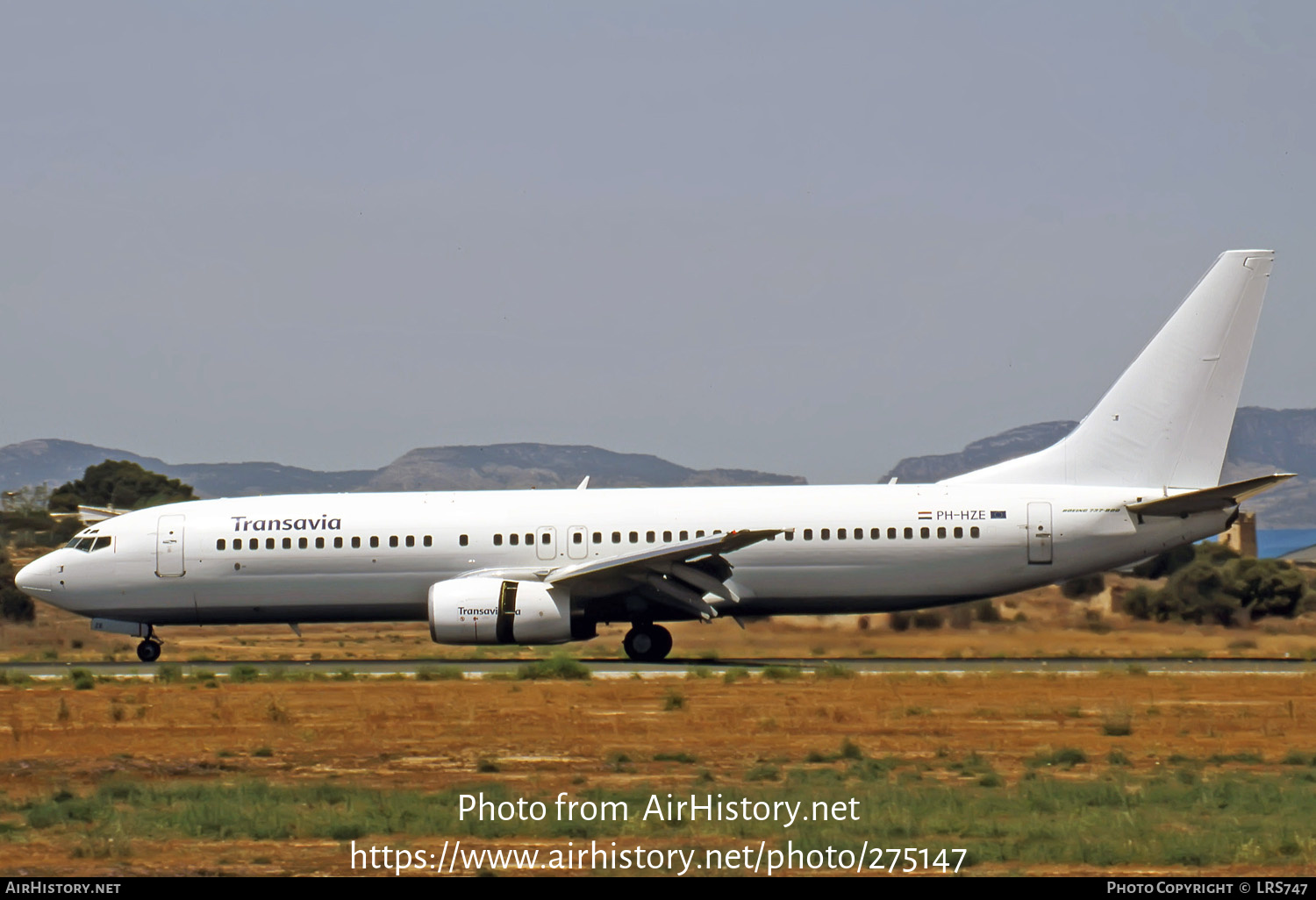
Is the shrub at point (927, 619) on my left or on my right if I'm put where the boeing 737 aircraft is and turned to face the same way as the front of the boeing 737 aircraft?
on my right

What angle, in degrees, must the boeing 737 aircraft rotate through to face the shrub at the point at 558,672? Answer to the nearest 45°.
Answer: approximately 45° to its left

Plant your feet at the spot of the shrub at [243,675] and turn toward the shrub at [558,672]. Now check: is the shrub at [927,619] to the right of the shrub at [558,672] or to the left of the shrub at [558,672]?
left

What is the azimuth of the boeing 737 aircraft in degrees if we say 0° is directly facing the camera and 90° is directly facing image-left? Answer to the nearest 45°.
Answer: approximately 90°
